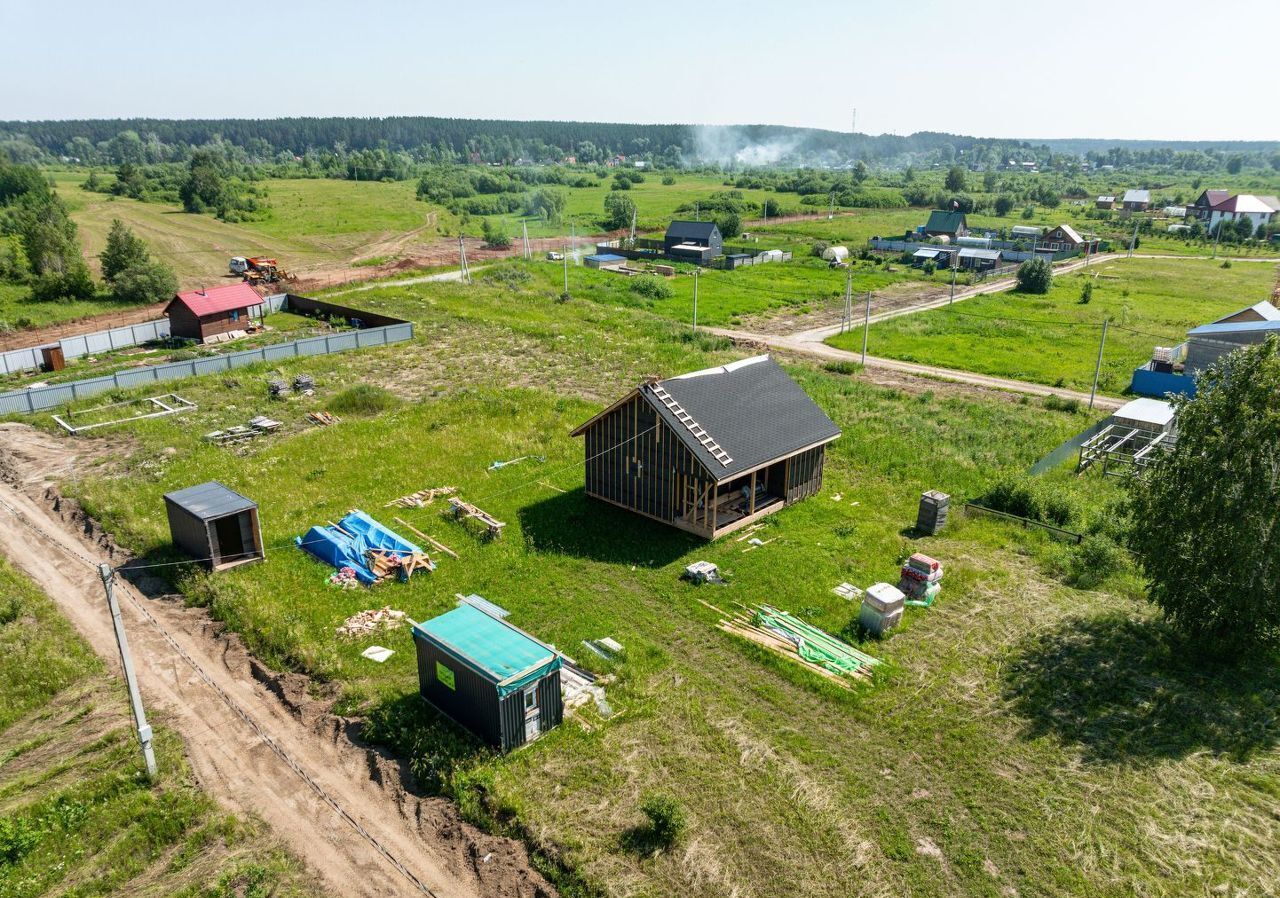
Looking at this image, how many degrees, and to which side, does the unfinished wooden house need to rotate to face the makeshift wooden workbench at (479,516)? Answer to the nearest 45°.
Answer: approximately 135° to its right

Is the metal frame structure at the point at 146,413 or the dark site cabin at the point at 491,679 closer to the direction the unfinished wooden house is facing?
the dark site cabin

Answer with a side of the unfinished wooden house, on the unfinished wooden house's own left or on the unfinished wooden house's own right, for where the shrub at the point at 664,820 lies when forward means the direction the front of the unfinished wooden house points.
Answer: on the unfinished wooden house's own right

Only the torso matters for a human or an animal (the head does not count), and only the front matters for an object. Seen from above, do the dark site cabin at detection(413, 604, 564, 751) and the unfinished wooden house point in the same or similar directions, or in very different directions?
same or similar directions

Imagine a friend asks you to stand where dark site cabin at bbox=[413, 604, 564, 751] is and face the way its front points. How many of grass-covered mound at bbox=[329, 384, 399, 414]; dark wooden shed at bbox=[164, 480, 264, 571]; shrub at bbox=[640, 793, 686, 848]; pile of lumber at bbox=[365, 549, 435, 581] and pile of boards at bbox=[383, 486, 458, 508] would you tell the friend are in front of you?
1

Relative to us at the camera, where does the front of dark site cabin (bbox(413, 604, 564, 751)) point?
facing the viewer and to the right of the viewer

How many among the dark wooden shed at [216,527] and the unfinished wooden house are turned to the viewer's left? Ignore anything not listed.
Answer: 0

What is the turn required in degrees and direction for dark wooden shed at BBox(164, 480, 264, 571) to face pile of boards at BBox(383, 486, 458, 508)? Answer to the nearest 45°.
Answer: approximately 45° to its left

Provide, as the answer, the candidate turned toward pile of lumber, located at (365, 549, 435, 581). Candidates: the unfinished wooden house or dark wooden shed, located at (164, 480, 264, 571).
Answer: the dark wooden shed

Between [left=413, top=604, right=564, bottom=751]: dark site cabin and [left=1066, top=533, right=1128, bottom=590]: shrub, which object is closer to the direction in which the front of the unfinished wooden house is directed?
the shrub

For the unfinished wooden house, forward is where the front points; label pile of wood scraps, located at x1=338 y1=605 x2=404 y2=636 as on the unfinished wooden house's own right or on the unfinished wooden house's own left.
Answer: on the unfinished wooden house's own right

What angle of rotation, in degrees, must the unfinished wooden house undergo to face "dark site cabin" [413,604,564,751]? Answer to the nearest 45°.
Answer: approximately 45° to its right

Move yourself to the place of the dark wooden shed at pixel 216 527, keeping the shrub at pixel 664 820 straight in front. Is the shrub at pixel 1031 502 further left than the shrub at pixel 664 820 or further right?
left

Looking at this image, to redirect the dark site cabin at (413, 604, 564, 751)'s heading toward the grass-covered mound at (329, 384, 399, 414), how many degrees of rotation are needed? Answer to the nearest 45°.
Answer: approximately 135° to its left

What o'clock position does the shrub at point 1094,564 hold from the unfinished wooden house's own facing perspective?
The shrub is roughly at 11 o'clock from the unfinished wooden house.

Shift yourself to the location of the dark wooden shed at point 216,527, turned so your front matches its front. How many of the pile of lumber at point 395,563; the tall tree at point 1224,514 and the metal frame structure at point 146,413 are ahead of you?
2

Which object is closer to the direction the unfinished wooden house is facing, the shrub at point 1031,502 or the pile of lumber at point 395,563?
the shrub

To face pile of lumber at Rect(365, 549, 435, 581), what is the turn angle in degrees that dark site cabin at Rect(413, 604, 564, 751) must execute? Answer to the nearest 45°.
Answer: approximately 135° to its left
